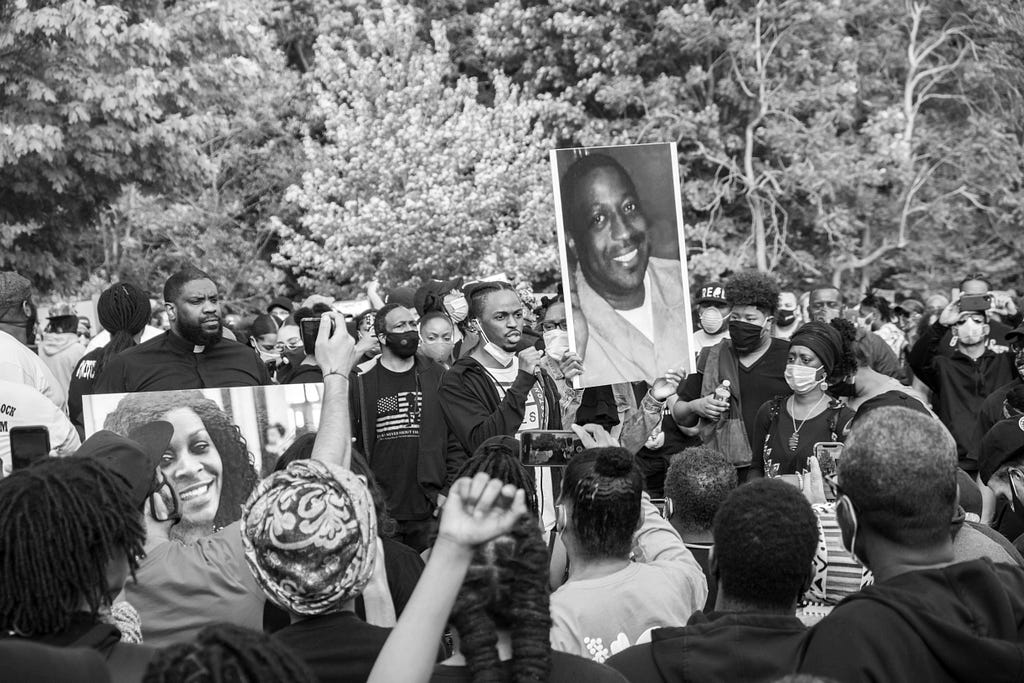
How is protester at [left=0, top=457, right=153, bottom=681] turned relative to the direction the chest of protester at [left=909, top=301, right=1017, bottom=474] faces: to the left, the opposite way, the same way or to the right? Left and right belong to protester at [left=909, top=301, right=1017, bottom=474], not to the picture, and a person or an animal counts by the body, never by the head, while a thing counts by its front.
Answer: the opposite way

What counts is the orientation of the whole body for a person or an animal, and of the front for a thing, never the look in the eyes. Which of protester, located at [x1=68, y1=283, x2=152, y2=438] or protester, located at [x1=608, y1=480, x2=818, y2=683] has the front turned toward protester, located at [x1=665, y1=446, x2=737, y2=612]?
protester, located at [x1=608, y1=480, x2=818, y2=683]

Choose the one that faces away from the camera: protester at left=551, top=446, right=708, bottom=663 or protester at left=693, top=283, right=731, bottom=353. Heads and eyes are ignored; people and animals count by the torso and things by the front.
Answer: protester at left=551, top=446, right=708, bottom=663

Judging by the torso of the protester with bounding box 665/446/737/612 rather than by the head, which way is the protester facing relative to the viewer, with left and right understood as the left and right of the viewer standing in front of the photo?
facing away from the viewer and to the left of the viewer

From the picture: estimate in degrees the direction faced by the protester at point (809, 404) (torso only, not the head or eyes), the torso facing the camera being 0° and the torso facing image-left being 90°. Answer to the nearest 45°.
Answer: approximately 45°

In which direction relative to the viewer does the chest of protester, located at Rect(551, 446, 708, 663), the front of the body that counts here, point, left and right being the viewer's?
facing away from the viewer

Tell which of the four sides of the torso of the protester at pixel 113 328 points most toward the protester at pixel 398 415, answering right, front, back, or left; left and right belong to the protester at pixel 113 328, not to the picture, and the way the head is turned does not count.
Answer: right

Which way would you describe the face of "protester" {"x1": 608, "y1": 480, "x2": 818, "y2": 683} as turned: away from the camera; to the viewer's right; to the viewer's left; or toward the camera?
away from the camera

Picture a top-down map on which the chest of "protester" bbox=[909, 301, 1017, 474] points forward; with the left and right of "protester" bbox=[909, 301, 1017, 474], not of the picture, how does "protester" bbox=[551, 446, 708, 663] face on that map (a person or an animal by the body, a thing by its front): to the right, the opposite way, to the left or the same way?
the opposite way

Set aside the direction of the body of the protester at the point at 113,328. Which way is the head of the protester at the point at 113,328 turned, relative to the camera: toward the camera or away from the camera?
away from the camera

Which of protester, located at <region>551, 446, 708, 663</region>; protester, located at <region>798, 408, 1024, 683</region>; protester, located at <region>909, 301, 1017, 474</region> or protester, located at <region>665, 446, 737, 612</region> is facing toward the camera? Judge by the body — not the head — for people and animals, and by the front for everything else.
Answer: protester, located at <region>909, 301, 1017, 474</region>

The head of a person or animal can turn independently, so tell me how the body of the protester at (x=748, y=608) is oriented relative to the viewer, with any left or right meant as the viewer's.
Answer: facing away from the viewer

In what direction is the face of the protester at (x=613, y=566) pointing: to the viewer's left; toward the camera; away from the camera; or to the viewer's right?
away from the camera
